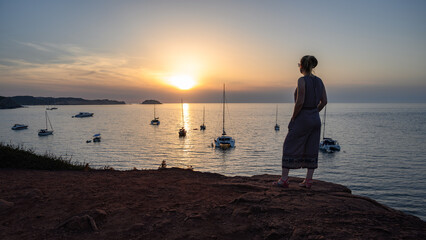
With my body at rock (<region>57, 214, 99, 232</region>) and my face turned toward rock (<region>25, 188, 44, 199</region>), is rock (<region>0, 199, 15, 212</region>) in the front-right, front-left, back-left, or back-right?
front-left

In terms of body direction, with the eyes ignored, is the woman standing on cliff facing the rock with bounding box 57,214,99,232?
no

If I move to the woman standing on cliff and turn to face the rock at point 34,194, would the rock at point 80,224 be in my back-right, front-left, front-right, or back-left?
front-left

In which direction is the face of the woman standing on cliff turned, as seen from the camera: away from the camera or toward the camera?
away from the camera

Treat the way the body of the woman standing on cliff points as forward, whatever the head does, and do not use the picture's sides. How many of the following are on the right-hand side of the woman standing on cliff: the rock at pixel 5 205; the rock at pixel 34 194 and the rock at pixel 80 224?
0

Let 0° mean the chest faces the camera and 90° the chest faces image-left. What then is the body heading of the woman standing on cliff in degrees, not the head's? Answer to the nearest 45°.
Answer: approximately 135°

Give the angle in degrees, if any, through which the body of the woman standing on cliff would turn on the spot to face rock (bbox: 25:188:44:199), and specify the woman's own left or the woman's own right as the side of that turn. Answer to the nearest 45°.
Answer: approximately 45° to the woman's own left

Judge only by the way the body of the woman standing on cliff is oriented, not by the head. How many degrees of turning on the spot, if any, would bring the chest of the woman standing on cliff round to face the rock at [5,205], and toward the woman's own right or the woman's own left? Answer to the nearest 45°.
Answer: approximately 90° to the woman's own left
